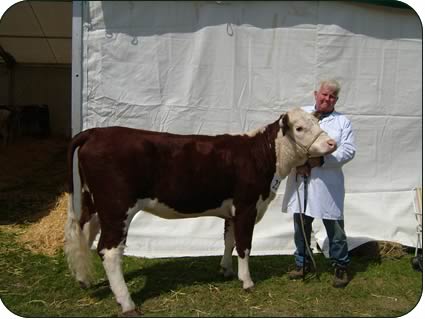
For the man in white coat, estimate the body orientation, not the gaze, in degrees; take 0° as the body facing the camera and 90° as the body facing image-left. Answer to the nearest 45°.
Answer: approximately 45°
